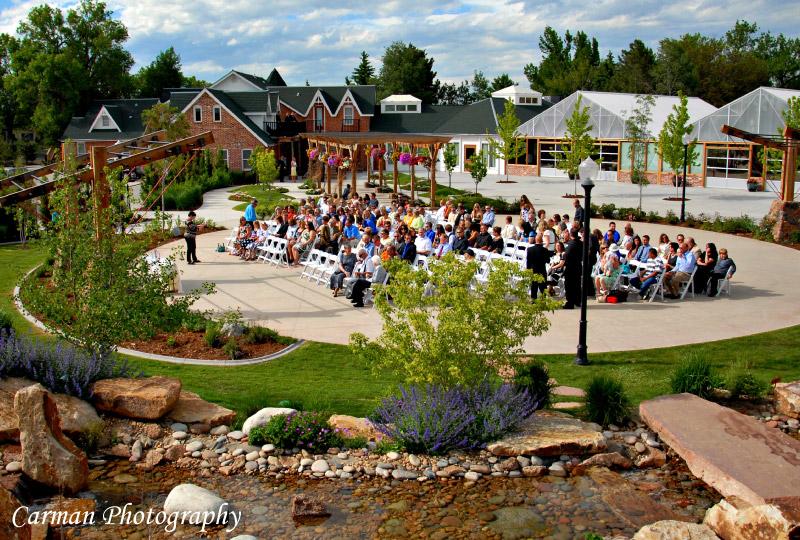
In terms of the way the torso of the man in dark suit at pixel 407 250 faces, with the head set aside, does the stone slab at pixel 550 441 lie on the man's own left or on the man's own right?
on the man's own left

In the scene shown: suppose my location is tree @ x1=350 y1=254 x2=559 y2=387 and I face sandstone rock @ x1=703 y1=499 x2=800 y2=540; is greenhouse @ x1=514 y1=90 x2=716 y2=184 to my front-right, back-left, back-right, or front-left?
back-left
